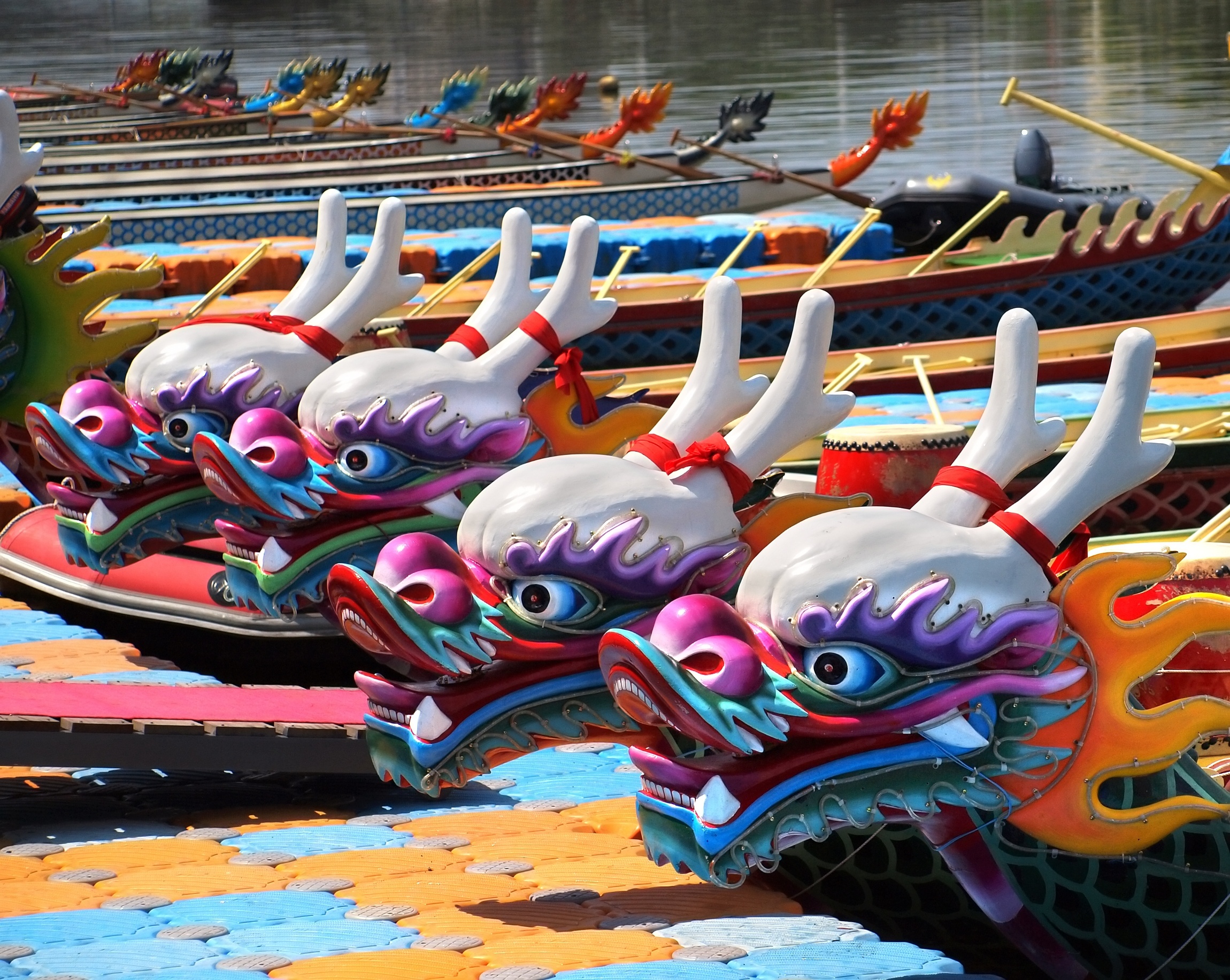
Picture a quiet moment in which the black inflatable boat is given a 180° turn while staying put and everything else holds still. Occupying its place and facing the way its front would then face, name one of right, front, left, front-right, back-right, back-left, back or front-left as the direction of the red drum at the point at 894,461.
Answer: back-right

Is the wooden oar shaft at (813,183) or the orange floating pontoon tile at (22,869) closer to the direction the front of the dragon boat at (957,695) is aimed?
the orange floating pontoon tile

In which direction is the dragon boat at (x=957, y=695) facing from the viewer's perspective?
to the viewer's left

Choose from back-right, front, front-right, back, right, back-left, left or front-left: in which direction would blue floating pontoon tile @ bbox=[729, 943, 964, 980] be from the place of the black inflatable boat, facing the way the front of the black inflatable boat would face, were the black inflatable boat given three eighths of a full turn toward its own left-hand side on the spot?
right

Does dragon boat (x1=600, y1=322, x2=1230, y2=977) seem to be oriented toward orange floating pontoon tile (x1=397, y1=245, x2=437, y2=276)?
no

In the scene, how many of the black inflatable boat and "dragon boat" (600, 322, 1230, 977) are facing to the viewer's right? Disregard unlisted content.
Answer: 0

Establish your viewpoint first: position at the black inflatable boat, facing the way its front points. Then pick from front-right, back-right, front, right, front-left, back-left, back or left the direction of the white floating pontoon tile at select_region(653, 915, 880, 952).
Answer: front-left

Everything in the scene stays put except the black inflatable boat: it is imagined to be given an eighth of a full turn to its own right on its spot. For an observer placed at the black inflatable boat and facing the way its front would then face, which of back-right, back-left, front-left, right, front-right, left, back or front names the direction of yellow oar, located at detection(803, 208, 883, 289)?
left

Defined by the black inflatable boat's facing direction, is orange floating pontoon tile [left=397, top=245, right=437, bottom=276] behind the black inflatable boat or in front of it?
in front

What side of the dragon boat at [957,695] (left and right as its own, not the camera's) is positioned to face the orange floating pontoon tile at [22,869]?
front

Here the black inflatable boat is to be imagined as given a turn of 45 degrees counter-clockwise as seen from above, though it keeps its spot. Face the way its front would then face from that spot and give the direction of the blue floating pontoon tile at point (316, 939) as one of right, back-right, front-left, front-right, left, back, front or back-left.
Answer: front

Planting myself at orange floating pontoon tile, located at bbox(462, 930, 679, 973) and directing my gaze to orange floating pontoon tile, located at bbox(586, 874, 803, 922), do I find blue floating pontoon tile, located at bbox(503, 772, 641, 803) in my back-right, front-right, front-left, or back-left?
front-left

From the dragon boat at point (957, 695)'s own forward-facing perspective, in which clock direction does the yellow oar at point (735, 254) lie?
The yellow oar is roughly at 3 o'clock from the dragon boat.

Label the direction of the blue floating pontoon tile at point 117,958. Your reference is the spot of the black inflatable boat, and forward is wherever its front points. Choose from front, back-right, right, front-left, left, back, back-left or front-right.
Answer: front-left

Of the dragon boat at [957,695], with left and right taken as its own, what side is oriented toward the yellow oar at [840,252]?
right

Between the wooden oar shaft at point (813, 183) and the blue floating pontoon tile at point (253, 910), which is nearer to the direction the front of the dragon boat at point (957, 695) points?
the blue floating pontoon tile

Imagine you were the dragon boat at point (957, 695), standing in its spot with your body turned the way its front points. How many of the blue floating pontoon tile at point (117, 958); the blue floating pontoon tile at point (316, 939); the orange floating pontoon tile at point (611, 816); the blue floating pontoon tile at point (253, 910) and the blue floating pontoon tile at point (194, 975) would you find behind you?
0

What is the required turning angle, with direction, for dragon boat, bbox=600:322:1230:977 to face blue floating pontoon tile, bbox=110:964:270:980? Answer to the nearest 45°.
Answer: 0° — it already faces it

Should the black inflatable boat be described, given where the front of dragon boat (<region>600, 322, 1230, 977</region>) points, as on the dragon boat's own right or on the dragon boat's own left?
on the dragon boat's own right

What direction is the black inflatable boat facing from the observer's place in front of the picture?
facing the viewer and to the left of the viewer

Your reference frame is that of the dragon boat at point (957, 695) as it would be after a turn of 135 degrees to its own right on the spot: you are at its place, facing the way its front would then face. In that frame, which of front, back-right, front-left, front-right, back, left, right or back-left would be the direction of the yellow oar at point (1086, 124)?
front-left
